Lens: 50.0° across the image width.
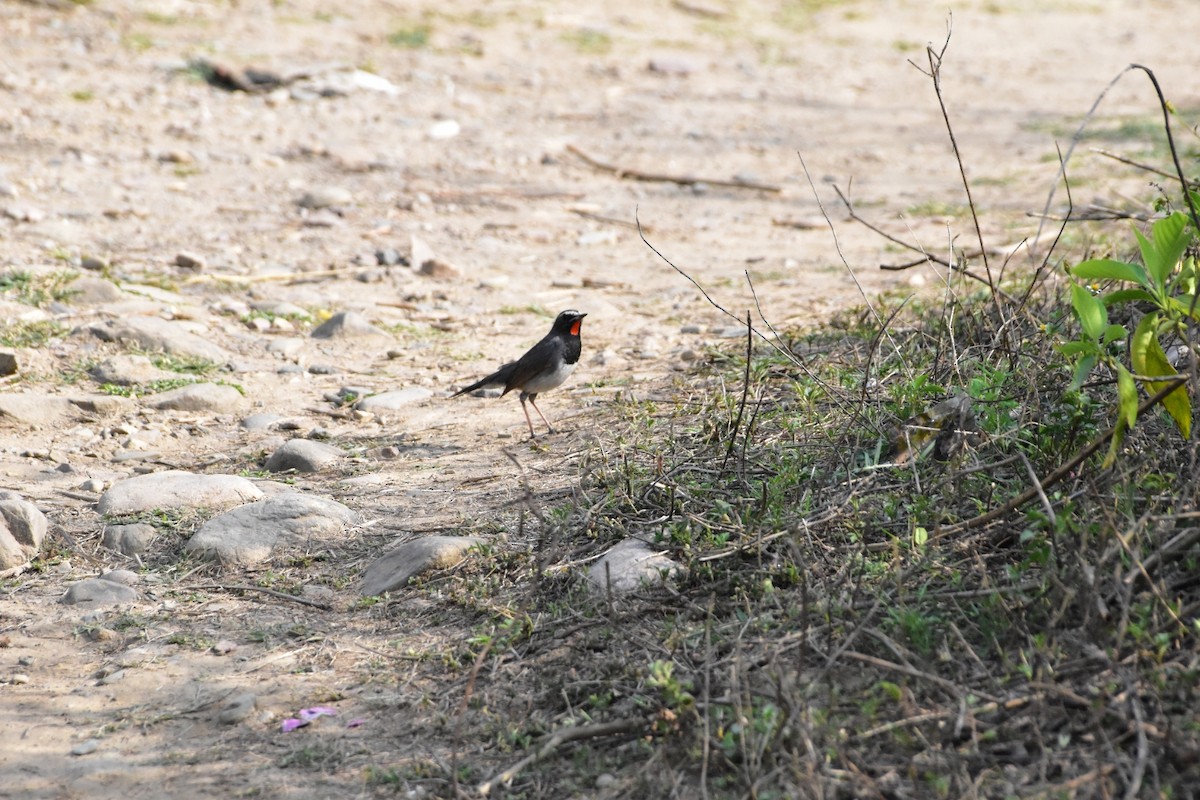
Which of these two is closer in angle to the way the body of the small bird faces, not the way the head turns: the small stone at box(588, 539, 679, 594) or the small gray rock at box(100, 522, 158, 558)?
the small stone

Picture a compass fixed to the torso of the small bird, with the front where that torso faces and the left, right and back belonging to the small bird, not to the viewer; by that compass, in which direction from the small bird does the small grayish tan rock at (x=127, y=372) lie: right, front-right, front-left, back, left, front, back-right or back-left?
back

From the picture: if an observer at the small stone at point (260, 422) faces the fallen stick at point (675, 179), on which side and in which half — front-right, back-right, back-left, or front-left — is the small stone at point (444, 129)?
front-left

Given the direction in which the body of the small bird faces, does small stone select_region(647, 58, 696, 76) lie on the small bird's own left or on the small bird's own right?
on the small bird's own left

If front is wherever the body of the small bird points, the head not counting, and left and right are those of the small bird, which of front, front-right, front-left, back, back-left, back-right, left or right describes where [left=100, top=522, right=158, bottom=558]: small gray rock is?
back-right

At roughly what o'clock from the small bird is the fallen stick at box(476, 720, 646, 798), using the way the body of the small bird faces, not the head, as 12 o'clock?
The fallen stick is roughly at 3 o'clock from the small bird.

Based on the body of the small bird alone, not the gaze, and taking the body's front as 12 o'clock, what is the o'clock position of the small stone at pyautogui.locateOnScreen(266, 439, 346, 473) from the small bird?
The small stone is roughly at 5 o'clock from the small bird.

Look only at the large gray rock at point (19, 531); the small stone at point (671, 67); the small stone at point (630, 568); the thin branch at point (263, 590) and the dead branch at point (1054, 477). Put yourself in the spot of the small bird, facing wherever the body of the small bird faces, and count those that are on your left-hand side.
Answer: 1

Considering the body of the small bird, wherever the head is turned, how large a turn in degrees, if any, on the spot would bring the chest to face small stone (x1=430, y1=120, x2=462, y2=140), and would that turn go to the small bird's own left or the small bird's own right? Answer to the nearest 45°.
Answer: approximately 90° to the small bird's own left

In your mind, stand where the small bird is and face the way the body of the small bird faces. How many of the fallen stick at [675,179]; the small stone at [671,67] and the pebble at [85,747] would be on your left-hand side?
2

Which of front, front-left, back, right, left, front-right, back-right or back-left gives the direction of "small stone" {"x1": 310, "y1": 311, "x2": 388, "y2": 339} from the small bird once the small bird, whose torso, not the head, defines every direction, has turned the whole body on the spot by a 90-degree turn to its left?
front-left

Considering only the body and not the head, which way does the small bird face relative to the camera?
to the viewer's right

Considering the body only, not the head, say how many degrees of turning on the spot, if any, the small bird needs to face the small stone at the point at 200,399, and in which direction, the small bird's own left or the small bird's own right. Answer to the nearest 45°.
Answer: approximately 180°

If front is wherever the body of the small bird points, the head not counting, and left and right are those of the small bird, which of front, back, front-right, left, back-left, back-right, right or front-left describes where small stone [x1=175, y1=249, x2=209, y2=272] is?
back-left

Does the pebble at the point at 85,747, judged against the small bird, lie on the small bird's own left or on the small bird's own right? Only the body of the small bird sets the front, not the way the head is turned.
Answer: on the small bird's own right

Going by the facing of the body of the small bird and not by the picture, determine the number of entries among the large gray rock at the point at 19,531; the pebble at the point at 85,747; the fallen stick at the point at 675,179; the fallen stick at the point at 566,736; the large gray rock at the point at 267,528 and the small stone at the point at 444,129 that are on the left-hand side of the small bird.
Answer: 2

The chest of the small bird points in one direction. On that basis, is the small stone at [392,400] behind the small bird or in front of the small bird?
behind

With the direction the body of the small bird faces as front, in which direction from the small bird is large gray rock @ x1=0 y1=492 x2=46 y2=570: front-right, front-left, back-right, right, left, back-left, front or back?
back-right

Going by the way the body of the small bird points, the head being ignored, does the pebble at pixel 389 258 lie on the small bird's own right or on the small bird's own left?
on the small bird's own left

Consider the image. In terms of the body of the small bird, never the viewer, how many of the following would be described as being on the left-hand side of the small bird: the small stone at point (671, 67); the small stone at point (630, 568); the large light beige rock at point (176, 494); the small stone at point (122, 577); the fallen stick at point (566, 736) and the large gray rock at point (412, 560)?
1

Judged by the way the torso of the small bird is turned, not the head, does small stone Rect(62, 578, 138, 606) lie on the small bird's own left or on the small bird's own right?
on the small bird's own right

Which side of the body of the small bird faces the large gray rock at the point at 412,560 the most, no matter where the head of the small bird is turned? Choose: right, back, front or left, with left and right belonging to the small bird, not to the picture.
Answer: right

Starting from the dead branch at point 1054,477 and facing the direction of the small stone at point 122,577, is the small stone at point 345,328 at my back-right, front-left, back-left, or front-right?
front-right
